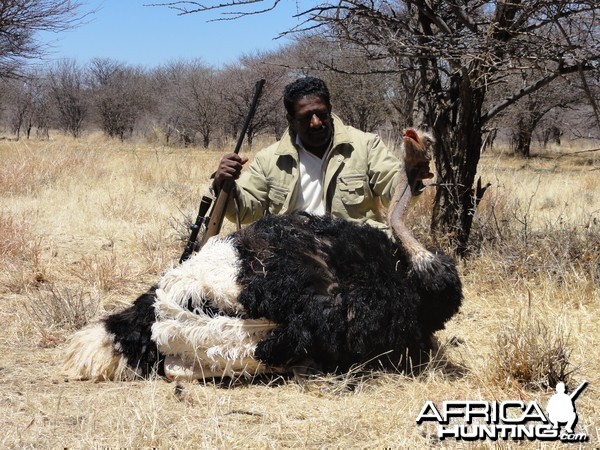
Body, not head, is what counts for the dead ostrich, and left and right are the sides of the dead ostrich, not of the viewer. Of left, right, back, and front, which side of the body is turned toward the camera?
right

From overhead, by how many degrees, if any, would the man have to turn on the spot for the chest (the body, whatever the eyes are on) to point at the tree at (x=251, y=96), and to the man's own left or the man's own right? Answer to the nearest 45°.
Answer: approximately 180°

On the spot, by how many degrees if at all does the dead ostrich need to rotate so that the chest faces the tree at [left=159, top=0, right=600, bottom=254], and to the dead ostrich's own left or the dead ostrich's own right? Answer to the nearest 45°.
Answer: approximately 45° to the dead ostrich's own left

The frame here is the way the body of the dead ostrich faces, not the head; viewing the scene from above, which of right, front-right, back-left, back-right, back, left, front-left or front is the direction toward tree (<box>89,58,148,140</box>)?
left

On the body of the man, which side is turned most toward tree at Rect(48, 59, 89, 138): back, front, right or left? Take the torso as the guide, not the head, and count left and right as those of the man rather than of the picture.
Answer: back

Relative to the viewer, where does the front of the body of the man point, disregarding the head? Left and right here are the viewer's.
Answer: facing the viewer

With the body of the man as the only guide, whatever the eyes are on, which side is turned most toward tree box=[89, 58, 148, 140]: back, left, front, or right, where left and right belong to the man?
back

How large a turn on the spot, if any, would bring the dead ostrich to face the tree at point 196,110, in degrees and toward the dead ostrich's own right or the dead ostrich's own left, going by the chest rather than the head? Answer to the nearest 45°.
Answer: approximately 90° to the dead ostrich's own left

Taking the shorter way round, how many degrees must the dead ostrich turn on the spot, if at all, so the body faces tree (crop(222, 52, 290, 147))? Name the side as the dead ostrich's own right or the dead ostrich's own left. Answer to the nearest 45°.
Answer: approximately 90° to the dead ostrich's own left

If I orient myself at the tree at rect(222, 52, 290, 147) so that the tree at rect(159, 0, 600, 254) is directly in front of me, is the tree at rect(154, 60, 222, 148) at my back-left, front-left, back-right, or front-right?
back-right

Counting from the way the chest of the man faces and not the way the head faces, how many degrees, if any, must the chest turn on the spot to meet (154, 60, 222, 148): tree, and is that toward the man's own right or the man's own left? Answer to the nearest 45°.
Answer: approximately 180°
